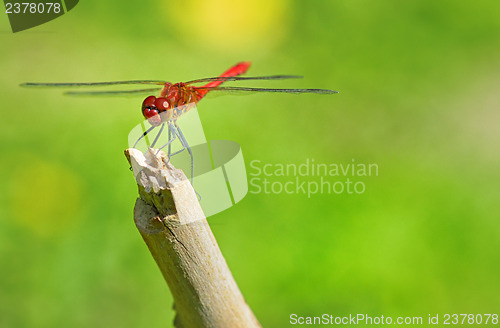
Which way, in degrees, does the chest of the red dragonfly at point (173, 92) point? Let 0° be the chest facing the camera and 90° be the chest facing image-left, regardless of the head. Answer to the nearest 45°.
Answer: approximately 45°
